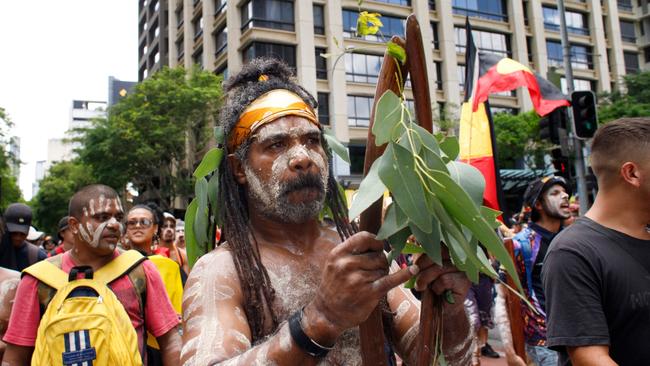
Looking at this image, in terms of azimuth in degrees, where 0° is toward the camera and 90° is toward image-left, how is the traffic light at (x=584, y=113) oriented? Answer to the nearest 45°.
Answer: approximately 0°

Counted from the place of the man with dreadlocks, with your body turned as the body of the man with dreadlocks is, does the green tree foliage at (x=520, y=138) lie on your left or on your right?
on your left

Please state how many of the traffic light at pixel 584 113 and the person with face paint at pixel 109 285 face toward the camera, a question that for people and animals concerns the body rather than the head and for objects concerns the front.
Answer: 2

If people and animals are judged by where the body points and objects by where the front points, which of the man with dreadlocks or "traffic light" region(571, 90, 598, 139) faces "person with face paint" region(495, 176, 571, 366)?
the traffic light
